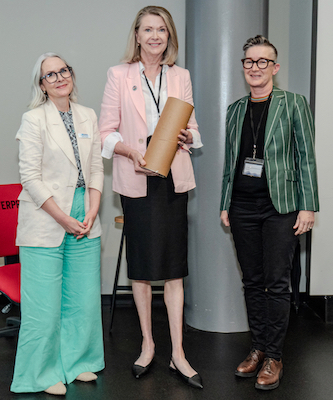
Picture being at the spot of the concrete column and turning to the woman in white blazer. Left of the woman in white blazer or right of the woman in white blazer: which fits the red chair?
right

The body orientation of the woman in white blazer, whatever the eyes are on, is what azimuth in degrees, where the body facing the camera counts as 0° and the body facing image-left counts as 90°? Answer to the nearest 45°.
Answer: approximately 315°

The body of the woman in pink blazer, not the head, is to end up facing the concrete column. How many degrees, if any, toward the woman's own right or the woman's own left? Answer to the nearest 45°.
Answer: approximately 135° to the woman's own left

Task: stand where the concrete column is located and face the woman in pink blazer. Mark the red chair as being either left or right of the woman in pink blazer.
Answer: right

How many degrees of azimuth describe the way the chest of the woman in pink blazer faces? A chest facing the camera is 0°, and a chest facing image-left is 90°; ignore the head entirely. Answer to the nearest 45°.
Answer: approximately 0°

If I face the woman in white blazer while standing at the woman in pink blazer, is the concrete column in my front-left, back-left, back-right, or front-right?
back-right

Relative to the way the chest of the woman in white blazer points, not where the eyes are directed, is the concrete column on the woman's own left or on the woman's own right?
on the woman's own left

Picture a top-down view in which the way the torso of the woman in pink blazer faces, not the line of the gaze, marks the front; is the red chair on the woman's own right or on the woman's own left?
on the woman's own right
